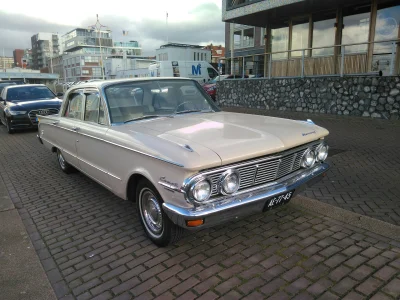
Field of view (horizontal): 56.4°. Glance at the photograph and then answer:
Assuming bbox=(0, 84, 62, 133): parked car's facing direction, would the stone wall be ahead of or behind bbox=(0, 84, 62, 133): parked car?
ahead

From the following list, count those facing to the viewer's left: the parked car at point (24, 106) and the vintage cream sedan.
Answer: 0

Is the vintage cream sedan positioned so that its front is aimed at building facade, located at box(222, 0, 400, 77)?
no

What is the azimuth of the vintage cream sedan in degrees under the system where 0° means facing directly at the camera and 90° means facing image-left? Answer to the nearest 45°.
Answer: approximately 315°

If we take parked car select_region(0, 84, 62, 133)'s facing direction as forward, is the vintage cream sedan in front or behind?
in front

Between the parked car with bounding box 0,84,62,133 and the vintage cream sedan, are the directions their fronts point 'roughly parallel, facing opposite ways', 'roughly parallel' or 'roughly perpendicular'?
roughly parallel

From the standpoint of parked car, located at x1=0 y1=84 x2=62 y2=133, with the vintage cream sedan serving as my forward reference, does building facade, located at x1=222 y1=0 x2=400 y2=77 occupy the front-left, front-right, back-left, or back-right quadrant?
front-left

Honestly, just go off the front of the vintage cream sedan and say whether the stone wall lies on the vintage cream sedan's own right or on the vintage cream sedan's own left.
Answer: on the vintage cream sedan's own left

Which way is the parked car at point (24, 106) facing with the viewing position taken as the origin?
facing the viewer and to the right of the viewer

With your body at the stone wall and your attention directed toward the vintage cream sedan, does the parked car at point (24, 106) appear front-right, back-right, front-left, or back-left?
front-right

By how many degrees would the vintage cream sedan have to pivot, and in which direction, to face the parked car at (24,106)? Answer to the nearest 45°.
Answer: approximately 180°
